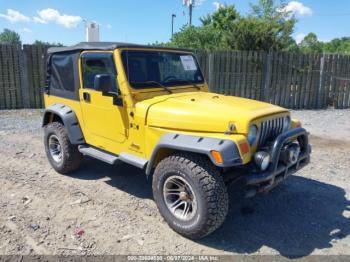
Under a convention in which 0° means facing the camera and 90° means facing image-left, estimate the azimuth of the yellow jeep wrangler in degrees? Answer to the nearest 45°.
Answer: approximately 315°

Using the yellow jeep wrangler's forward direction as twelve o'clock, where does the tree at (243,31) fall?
The tree is roughly at 8 o'clock from the yellow jeep wrangler.

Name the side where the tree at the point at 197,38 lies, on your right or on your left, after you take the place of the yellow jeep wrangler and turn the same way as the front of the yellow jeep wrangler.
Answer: on your left
